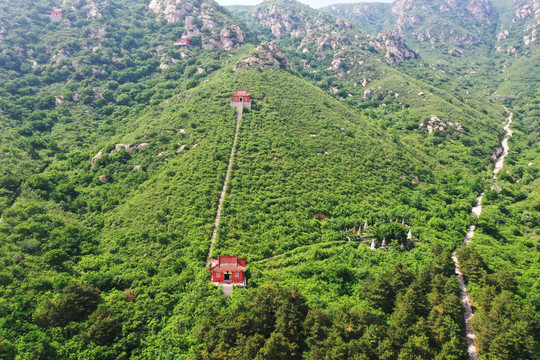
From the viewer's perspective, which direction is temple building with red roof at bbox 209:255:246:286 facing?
toward the camera
